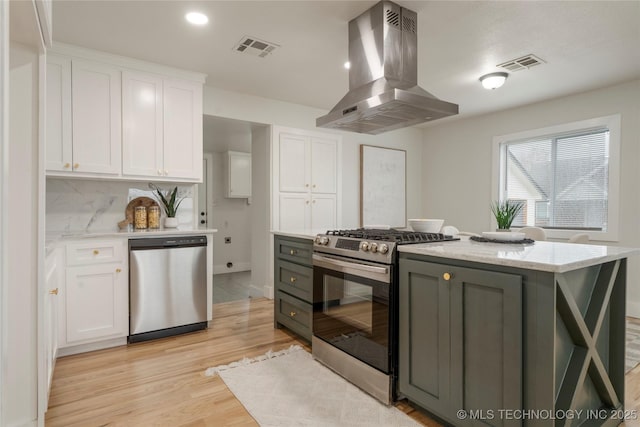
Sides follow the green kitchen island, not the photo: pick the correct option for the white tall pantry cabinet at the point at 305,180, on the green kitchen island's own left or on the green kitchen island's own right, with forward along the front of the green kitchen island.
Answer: on the green kitchen island's own right

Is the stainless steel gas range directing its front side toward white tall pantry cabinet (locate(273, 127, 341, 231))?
no

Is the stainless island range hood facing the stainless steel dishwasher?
no

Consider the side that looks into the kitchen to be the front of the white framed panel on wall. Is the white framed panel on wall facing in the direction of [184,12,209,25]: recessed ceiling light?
no

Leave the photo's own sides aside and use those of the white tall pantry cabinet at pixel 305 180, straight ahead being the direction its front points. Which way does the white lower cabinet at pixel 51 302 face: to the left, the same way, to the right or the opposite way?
to the left

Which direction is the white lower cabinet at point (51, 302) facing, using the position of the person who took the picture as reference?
facing to the right of the viewer

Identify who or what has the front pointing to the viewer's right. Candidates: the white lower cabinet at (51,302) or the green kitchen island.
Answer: the white lower cabinet

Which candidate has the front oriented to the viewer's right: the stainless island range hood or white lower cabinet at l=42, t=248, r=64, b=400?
the white lower cabinet

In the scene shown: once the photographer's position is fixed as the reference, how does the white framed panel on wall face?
facing the viewer and to the right of the viewer

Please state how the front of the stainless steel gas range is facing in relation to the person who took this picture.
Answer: facing the viewer and to the left of the viewer

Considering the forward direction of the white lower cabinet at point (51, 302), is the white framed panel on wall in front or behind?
in front

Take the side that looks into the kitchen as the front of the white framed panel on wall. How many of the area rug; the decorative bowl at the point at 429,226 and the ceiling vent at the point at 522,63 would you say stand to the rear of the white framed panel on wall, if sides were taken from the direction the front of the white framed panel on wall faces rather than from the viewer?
0

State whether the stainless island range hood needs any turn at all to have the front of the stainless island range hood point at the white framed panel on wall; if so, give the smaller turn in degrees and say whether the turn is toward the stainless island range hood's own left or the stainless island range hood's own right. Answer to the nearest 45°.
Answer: approximately 135° to the stainless island range hood's own right

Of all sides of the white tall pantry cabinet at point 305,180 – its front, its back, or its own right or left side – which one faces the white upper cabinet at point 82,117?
right
